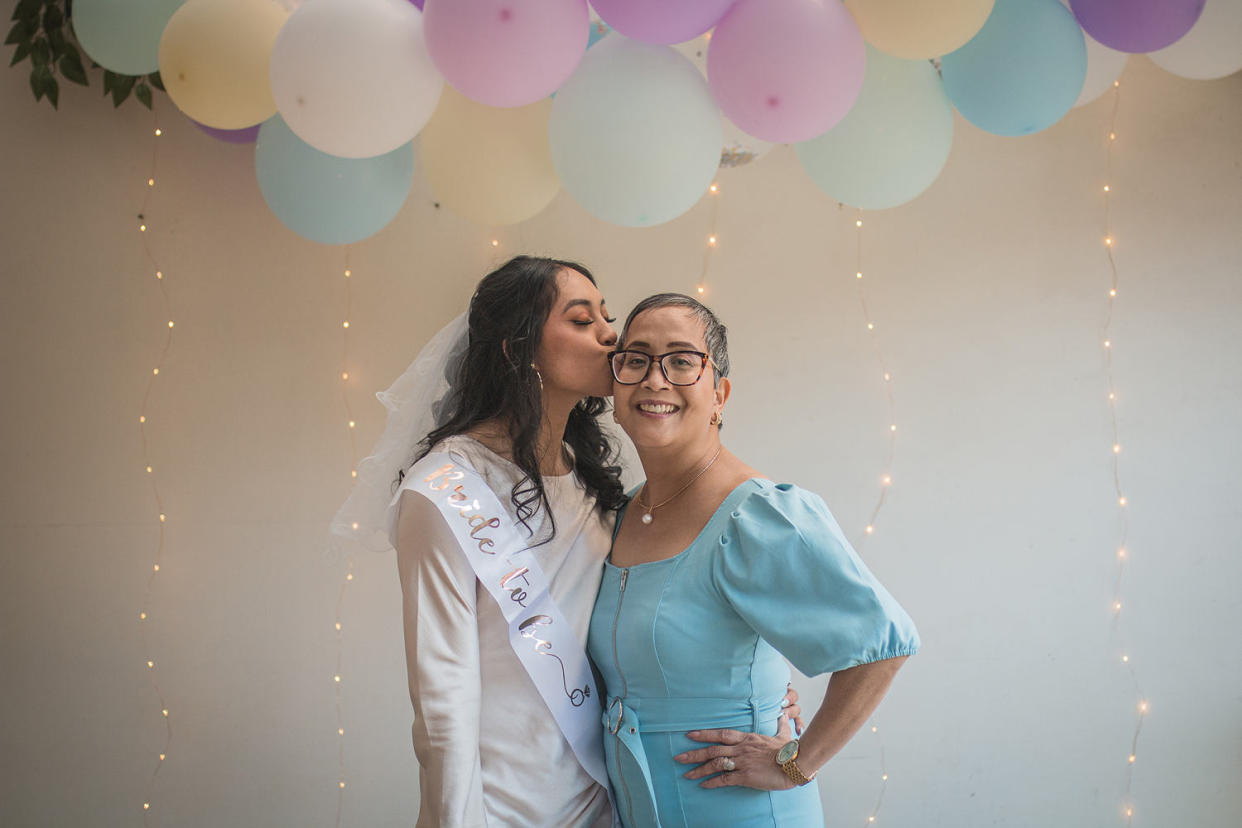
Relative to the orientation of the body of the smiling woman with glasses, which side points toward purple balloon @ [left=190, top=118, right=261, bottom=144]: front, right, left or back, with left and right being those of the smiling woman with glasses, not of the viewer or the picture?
right

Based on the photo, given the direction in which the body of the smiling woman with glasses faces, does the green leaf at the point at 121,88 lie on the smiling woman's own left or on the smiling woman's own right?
on the smiling woman's own right

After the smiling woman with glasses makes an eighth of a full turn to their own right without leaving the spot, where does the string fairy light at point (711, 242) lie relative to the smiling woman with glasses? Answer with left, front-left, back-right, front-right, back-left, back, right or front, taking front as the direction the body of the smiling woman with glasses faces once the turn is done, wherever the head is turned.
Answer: right

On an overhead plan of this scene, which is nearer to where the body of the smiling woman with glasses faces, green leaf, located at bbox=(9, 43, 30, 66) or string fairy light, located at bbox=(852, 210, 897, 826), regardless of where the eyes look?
the green leaf

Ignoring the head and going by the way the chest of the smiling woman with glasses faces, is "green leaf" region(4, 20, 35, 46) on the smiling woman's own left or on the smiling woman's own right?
on the smiling woman's own right

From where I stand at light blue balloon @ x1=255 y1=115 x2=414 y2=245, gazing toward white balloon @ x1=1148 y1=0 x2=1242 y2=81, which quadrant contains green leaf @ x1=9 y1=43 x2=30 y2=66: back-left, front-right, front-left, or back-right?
back-left
